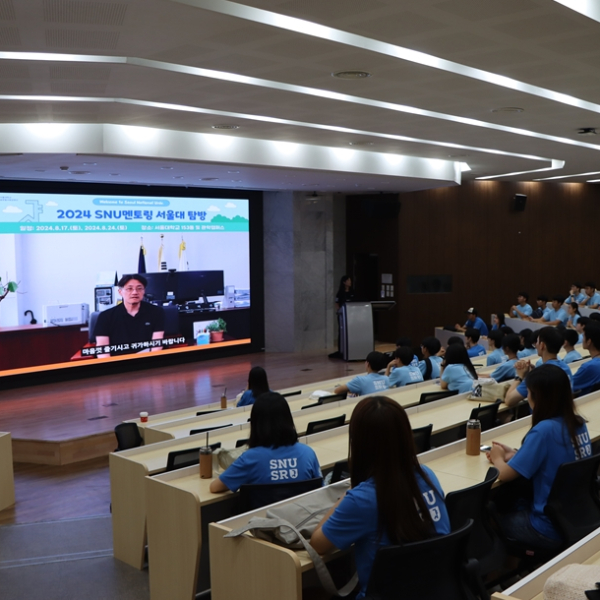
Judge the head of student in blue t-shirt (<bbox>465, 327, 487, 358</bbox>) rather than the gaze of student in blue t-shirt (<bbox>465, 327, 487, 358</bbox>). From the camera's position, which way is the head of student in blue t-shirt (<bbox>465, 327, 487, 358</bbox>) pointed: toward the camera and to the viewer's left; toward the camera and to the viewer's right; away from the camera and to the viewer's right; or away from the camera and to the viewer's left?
away from the camera and to the viewer's left

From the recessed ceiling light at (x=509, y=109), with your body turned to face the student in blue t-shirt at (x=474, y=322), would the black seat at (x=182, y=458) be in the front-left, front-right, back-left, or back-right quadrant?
back-left

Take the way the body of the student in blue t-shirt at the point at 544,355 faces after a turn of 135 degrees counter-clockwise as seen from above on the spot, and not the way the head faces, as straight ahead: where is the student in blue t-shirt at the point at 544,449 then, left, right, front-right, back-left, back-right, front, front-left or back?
front

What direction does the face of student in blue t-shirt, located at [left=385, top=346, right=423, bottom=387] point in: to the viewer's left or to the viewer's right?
to the viewer's left

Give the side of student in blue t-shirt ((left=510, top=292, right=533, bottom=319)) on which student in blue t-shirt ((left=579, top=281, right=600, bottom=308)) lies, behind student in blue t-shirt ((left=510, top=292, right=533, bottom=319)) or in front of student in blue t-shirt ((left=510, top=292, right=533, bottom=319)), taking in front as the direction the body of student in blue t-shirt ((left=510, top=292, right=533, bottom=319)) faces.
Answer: behind

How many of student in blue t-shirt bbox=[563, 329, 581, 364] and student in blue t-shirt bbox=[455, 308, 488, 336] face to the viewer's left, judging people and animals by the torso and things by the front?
2

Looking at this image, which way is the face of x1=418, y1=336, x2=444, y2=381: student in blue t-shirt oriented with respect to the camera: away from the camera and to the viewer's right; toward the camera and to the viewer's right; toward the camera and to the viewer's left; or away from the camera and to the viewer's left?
away from the camera and to the viewer's left

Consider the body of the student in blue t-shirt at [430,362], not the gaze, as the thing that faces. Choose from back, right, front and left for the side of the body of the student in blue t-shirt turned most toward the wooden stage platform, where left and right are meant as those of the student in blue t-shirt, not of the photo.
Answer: front

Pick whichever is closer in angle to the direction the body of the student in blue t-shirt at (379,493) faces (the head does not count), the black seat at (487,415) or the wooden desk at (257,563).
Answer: the wooden desk

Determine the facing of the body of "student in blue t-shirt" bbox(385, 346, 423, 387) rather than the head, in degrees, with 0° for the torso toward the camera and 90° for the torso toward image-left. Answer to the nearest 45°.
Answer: approximately 135°

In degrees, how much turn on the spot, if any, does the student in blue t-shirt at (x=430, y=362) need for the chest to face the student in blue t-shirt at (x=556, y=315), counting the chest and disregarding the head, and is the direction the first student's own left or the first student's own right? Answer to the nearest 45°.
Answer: approximately 45° to the first student's own right

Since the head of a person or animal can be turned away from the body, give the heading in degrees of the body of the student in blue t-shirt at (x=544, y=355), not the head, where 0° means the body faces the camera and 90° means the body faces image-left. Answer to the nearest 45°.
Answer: approximately 135°

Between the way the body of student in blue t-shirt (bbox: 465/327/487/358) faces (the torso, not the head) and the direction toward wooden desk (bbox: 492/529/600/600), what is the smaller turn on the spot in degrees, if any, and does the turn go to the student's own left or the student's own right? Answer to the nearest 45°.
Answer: approximately 135° to the student's own left

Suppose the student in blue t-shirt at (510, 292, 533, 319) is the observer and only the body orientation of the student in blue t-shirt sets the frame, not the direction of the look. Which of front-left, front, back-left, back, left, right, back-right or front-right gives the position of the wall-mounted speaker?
back-right

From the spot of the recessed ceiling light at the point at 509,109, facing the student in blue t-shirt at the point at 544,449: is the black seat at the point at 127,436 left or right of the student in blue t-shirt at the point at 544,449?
right

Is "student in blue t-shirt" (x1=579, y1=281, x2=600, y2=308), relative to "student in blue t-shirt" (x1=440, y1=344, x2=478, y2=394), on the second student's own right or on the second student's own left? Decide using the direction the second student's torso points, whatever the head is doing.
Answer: on the second student's own right

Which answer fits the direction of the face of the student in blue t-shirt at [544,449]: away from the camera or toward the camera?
away from the camera

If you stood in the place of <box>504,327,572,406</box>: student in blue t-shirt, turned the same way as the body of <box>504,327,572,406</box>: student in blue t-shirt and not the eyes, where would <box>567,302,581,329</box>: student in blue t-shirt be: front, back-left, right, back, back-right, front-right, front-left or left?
front-right

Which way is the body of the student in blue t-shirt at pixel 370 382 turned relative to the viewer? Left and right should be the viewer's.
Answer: facing away from the viewer and to the left of the viewer

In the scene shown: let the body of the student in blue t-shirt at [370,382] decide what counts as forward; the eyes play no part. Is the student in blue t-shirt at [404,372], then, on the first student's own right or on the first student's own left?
on the first student's own right
